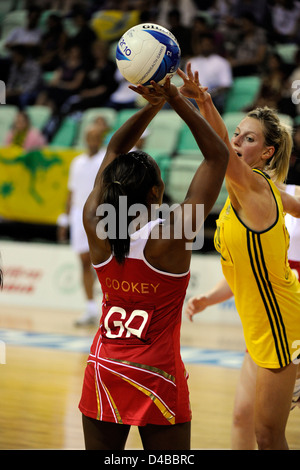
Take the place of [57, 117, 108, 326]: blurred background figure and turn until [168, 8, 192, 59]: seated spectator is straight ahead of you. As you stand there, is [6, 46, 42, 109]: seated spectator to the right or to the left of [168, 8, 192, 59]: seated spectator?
left

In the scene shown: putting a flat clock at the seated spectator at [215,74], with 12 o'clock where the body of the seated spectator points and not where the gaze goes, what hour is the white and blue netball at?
The white and blue netball is roughly at 12 o'clock from the seated spectator.

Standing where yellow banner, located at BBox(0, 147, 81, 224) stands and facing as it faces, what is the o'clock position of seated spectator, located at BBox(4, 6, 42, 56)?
The seated spectator is roughly at 6 o'clock from the yellow banner.

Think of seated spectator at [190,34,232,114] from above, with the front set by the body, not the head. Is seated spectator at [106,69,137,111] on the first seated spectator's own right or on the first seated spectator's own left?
on the first seated spectator's own right

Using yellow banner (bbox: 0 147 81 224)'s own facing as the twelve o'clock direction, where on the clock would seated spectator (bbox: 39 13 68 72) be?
The seated spectator is roughly at 6 o'clock from the yellow banner.

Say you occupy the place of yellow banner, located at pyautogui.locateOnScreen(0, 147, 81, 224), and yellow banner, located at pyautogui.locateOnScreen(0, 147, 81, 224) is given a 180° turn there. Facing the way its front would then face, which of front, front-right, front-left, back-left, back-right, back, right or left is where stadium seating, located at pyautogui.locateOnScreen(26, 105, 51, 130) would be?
front

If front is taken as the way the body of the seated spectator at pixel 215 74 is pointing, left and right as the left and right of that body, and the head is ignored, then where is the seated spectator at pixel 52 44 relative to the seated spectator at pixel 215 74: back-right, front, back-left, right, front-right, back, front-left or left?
back-right

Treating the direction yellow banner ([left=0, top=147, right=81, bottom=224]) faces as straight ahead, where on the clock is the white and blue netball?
The white and blue netball is roughly at 12 o'clock from the yellow banner.

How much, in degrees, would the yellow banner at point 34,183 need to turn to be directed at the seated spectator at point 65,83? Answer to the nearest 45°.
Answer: approximately 180°

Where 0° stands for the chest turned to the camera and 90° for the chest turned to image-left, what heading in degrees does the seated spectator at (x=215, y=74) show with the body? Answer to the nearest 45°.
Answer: approximately 0°

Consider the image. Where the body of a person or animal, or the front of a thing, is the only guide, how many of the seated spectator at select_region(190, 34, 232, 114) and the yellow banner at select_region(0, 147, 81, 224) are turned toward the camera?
2
